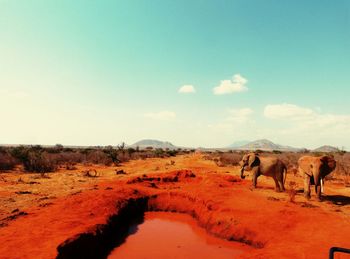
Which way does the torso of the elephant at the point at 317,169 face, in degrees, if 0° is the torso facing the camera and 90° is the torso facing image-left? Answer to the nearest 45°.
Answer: approximately 0°

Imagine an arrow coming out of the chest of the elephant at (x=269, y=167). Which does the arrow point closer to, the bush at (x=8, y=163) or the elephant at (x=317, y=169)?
the bush

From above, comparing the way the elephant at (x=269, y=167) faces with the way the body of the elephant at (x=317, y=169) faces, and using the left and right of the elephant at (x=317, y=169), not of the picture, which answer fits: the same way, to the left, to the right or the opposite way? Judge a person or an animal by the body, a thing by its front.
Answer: to the right

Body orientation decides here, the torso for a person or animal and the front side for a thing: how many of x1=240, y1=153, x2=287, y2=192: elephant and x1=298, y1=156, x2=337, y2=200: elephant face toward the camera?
1

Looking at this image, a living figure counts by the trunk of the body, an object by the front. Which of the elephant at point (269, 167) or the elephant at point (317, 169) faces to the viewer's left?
the elephant at point (269, 167)

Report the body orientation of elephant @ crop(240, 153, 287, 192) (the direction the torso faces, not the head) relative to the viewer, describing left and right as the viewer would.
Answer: facing to the left of the viewer

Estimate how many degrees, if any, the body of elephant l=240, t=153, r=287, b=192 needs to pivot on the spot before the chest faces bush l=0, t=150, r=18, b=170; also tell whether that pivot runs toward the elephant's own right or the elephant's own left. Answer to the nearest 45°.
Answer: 0° — it already faces it

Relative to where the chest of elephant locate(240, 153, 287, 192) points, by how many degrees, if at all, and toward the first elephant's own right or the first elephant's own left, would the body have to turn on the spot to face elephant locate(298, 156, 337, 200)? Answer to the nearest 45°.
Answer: approximately 135° to the first elephant's own left

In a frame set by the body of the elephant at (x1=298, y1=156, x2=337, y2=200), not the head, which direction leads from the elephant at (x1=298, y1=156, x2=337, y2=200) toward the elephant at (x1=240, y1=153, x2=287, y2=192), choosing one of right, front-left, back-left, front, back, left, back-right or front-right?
back-right

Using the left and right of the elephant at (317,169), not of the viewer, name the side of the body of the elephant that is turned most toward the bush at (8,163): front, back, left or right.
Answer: right
